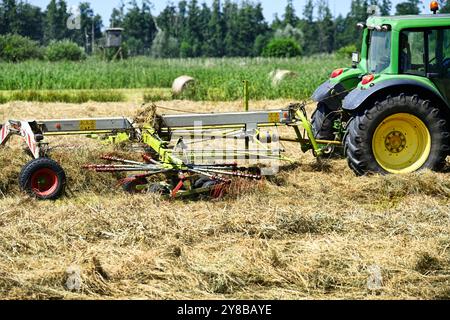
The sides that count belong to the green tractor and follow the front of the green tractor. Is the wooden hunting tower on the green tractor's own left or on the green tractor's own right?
on the green tractor's own left

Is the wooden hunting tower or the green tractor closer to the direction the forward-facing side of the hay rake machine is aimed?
the green tractor

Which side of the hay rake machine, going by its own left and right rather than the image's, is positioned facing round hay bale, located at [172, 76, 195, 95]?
left

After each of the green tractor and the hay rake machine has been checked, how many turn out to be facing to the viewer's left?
0

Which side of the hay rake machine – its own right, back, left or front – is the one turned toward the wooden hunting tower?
left

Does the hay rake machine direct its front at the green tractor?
yes

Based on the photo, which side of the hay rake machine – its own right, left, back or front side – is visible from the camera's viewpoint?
right

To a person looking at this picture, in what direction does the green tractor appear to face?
facing away from the viewer and to the right of the viewer

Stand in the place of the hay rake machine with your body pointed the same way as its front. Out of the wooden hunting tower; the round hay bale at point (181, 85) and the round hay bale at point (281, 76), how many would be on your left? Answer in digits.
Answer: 3
